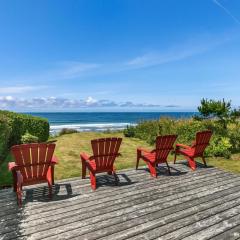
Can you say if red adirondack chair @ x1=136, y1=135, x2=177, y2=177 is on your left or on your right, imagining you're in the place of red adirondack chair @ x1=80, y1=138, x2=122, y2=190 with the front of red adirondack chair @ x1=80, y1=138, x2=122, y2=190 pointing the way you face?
on your right

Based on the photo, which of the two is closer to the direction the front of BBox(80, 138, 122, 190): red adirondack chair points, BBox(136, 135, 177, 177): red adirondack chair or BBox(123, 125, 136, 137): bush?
the bush

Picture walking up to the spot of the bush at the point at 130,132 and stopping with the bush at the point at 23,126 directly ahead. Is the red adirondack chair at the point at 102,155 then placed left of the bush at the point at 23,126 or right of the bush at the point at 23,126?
left

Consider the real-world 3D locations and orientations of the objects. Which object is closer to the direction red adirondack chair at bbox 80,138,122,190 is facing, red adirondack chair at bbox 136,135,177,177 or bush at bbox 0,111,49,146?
the bush

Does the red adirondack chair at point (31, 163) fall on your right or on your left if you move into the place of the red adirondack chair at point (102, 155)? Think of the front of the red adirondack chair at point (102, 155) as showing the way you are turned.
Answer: on your left

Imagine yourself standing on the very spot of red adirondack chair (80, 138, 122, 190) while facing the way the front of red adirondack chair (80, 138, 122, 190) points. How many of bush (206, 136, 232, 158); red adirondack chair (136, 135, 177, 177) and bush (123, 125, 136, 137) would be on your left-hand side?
0

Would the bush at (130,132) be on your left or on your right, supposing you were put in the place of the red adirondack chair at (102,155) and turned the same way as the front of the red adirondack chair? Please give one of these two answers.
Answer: on your right

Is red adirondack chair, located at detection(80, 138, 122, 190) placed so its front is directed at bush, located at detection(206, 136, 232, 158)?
no

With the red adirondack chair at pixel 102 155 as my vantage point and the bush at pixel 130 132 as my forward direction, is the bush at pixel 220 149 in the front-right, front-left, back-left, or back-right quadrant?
front-right

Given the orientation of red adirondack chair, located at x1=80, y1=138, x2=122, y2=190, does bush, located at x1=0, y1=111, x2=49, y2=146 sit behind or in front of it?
in front

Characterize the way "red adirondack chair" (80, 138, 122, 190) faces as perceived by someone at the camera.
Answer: facing away from the viewer and to the left of the viewer
